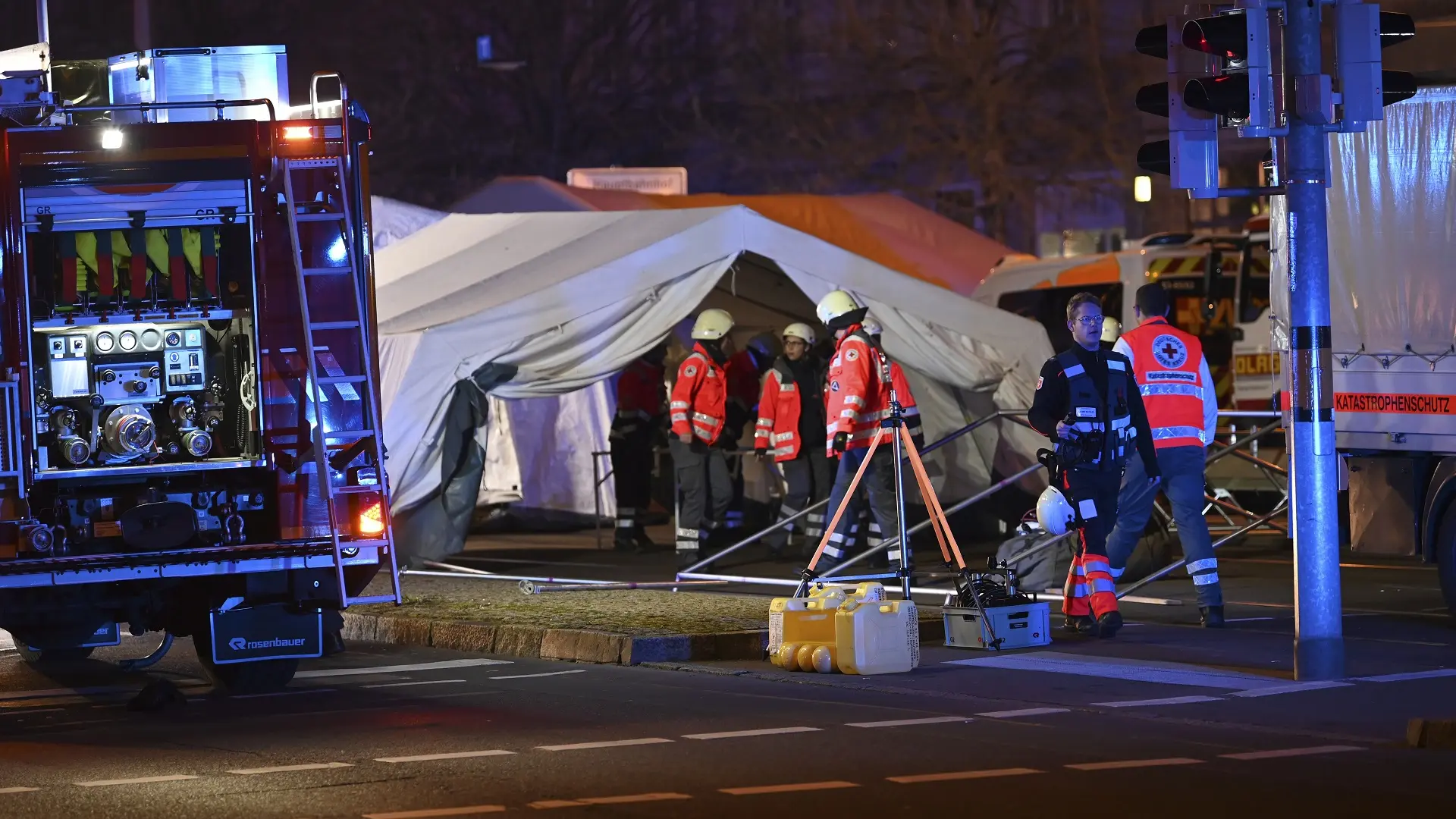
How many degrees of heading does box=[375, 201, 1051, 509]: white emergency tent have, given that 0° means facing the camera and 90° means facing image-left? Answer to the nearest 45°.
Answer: approximately 315°

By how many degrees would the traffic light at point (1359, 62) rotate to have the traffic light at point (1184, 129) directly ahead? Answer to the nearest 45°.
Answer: approximately 180°

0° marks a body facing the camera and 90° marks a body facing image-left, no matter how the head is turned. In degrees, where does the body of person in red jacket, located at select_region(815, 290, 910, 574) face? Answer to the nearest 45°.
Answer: approximately 90°

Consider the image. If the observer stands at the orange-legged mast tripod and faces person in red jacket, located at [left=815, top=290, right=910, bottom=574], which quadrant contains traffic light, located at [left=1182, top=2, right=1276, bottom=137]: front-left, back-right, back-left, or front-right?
back-right

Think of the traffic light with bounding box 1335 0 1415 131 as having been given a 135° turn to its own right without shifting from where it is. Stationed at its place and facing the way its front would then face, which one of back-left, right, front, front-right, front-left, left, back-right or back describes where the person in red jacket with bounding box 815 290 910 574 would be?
right

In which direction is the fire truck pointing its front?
away from the camera

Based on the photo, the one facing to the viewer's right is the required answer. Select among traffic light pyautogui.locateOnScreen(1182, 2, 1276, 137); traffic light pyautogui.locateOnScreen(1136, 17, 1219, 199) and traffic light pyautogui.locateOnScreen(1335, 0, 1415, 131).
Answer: traffic light pyautogui.locateOnScreen(1335, 0, 1415, 131)

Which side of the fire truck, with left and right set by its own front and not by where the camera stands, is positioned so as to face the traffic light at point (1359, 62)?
right
